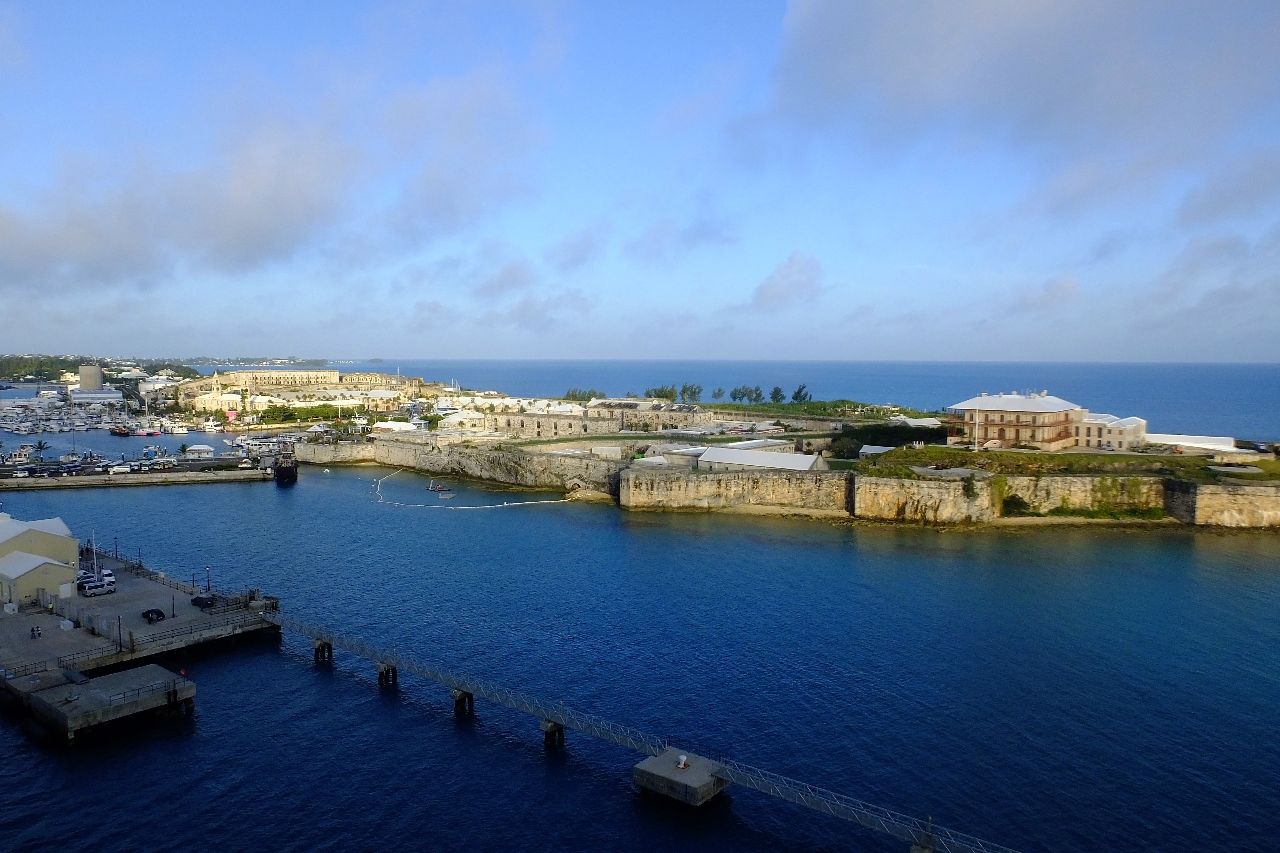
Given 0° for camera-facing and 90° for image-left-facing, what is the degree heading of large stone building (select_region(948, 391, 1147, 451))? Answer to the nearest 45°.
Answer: approximately 45°

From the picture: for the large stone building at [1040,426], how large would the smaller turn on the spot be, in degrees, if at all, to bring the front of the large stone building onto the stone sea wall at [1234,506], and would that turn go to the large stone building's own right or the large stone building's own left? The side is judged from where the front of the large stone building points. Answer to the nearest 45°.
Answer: approximately 90° to the large stone building's own left

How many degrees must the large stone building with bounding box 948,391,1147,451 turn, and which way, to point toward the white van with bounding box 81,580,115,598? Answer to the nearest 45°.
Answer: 0° — it already faces it

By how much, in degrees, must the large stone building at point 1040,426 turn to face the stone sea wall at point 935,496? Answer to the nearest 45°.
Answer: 0° — it already faces it

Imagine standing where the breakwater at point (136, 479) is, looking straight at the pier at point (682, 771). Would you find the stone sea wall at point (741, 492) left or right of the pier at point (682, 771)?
left

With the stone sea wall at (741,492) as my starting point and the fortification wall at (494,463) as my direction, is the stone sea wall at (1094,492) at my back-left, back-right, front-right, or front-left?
back-right

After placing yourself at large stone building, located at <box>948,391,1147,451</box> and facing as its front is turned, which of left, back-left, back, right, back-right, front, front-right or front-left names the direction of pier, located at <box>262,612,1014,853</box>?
front-left

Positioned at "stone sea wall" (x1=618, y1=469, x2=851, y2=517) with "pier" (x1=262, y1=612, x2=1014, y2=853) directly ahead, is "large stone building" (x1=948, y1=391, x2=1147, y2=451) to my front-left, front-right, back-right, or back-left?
back-left
